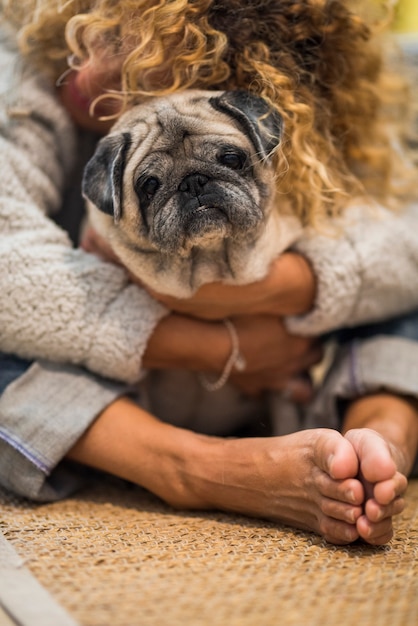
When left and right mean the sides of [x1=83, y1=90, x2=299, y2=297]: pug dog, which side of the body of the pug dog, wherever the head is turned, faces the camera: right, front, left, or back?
front

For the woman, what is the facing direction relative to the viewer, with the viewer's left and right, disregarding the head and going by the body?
facing the viewer

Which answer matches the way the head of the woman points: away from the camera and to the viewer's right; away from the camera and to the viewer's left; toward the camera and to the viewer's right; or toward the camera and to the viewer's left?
toward the camera and to the viewer's left
